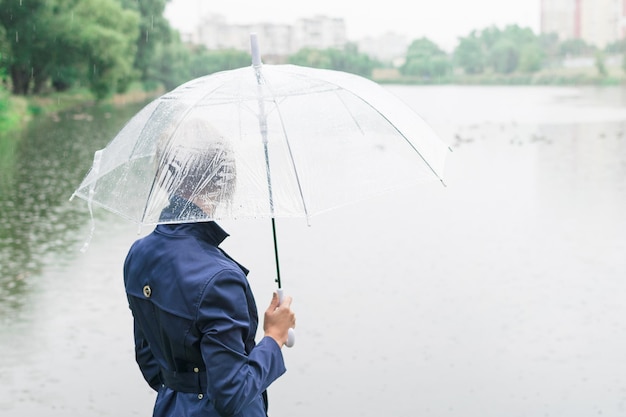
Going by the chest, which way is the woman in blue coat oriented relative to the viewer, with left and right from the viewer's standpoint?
facing away from the viewer and to the right of the viewer

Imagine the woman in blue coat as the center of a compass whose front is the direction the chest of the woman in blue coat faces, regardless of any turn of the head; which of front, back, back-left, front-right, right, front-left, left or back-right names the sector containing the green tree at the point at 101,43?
front-left

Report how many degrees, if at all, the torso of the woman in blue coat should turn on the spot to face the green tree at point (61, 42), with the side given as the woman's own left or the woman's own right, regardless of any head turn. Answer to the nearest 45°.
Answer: approximately 45° to the woman's own left
